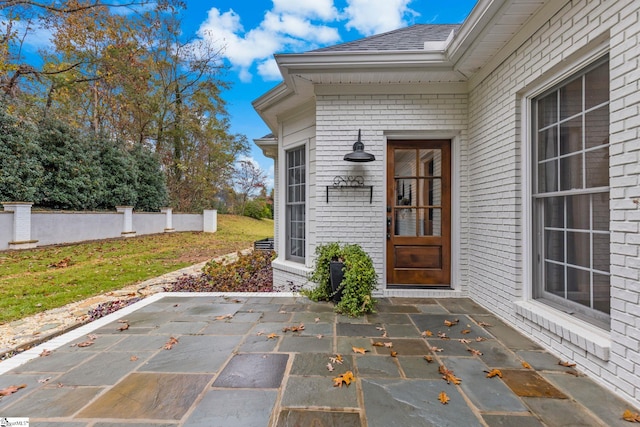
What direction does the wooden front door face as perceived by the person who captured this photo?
facing the viewer

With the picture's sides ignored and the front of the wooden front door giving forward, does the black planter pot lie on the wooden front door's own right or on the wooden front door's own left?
on the wooden front door's own right

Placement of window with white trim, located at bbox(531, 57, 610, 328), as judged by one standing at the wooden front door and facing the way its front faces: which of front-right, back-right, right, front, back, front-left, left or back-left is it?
front-left

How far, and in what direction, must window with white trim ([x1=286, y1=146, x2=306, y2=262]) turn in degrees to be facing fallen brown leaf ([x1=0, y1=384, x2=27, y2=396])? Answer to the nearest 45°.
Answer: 0° — it already faces it

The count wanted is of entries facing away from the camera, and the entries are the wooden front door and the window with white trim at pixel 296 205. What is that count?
0

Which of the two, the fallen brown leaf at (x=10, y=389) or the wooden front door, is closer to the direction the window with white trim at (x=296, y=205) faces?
the fallen brown leaf

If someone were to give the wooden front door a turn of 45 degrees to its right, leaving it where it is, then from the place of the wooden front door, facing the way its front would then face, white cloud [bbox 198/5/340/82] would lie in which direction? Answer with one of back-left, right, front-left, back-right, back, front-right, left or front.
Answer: right

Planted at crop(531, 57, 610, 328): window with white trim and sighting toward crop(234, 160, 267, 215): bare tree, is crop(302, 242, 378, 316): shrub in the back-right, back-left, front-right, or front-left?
front-left

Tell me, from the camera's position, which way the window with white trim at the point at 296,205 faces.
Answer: facing the viewer and to the left of the viewer

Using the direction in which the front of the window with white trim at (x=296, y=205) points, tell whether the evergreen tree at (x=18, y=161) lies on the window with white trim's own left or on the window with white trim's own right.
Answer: on the window with white trim's own right

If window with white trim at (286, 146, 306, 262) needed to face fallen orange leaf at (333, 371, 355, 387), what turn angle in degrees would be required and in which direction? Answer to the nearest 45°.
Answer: approximately 45° to its left

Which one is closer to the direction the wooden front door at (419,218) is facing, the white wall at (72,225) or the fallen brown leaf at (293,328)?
the fallen brown leaf
